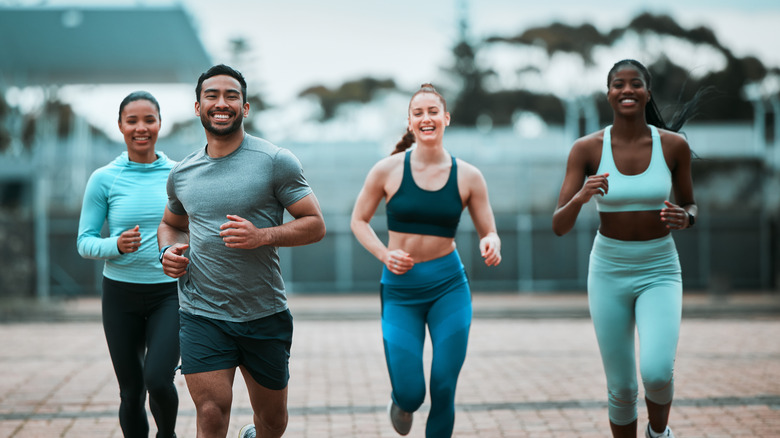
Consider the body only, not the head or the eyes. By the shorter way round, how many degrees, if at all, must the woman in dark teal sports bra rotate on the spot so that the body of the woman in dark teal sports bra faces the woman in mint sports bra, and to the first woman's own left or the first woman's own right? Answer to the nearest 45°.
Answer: approximately 90° to the first woman's own left

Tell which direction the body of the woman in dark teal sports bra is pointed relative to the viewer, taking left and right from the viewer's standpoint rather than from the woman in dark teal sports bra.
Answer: facing the viewer

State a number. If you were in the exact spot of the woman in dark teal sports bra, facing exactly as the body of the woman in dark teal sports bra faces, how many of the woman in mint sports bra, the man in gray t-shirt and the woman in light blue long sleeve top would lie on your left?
1

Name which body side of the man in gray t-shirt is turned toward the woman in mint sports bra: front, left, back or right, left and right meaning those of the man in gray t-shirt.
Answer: left

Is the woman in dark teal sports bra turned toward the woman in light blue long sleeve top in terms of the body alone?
no

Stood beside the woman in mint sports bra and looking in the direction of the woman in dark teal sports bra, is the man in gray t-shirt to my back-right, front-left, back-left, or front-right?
front-left

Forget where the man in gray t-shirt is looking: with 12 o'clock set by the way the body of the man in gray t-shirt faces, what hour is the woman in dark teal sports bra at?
The woman in dark teal sports bra is roughly at 8 o'clock from the man in gray t-shirt.

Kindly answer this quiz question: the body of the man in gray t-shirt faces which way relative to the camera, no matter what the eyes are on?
toward the camera

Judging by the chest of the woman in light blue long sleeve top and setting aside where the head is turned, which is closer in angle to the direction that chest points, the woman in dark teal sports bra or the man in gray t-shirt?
the man in gray t-shirt

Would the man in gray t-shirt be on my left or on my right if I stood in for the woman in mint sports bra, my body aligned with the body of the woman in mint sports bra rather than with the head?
on my right

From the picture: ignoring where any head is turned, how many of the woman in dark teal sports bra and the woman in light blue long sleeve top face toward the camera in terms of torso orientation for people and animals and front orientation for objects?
2

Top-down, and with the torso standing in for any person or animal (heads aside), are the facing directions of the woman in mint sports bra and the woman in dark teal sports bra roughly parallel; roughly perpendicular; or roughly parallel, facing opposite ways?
roughly parallel

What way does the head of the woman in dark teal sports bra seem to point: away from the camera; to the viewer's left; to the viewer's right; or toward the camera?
toward the camera

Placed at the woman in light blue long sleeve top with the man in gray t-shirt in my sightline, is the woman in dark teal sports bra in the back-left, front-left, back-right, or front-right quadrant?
front-left

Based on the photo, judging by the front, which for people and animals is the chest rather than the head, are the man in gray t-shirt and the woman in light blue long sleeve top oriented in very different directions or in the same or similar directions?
same or similar directions

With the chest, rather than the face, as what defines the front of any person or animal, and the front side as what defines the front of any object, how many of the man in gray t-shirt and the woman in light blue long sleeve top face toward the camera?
2
